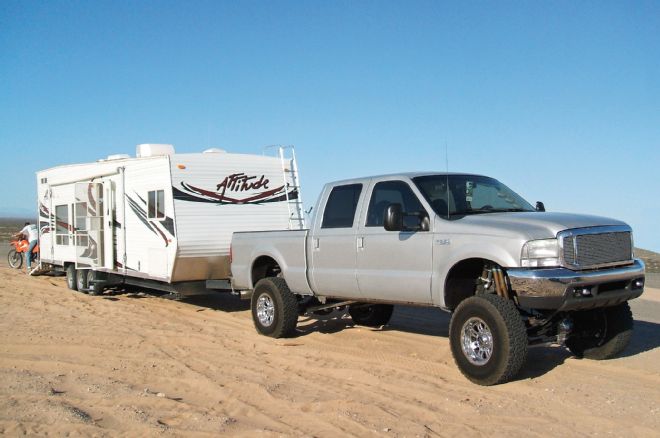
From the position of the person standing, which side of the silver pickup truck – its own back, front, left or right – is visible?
back

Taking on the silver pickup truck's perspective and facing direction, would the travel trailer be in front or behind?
behind

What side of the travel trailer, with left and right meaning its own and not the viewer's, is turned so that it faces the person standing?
back

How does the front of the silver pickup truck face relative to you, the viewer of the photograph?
facing the viewer and to the right of the viewer

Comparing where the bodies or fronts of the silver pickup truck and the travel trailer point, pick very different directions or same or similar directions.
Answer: same or similar directions

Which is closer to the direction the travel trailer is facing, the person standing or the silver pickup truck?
the silver pickup truck

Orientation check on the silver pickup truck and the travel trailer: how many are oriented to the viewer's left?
0

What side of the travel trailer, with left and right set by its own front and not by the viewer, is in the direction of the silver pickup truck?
front
